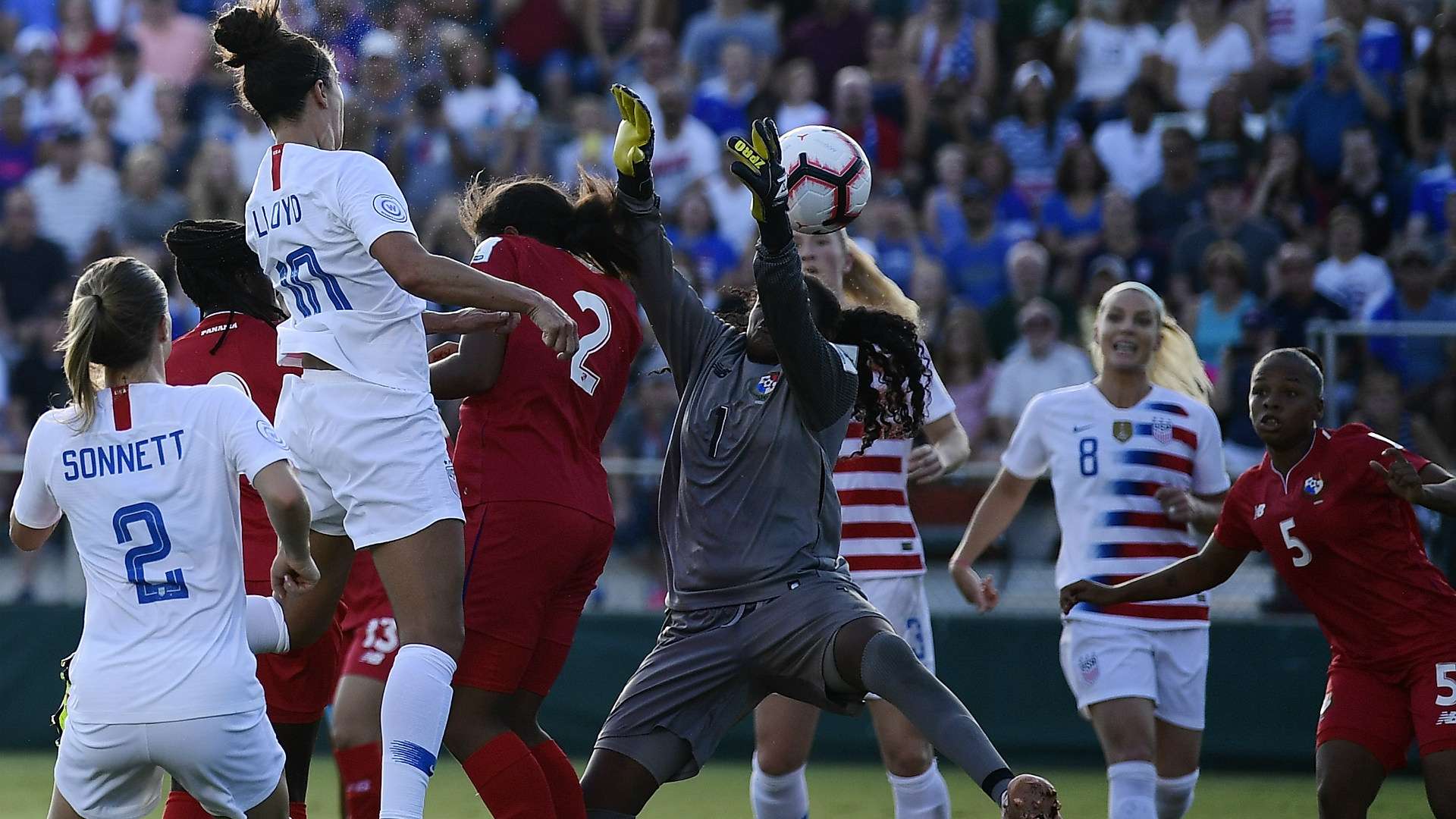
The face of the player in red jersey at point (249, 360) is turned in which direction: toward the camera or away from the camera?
away from the camera

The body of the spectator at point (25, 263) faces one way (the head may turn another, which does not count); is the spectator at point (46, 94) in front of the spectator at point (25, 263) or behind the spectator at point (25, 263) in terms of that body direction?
behind

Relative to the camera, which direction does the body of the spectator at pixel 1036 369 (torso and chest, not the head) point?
toward the camera

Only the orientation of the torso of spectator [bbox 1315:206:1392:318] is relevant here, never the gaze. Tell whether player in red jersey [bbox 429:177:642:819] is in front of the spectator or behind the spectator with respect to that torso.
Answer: in front

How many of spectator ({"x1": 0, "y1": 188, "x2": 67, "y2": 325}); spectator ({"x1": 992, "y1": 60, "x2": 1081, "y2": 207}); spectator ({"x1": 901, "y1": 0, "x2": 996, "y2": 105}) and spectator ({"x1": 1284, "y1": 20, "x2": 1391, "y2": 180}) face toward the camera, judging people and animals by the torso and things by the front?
4

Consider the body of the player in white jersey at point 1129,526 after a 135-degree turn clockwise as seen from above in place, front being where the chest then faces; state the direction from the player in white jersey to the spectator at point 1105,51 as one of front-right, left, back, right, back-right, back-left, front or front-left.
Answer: front-right

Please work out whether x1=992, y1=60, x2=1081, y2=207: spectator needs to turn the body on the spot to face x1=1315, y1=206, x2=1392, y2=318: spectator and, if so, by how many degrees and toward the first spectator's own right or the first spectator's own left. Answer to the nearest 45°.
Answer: approximately 45° to the first spectator's own left

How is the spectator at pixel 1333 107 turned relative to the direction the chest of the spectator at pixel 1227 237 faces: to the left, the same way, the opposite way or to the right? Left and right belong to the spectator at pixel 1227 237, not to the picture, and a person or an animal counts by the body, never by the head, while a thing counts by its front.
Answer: the same way

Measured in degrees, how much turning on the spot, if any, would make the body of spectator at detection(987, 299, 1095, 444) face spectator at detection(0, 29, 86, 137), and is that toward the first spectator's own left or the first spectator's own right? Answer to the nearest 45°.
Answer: approximately 90° to the first spectator's own right

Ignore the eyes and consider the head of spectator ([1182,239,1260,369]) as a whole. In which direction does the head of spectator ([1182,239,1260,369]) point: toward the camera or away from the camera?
toward the camera

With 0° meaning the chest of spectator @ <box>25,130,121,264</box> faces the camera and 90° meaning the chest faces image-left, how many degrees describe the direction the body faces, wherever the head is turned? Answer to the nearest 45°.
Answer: approximately 0°

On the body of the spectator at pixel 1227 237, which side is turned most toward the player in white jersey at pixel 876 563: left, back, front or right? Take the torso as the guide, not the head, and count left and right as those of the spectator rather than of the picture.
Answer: front

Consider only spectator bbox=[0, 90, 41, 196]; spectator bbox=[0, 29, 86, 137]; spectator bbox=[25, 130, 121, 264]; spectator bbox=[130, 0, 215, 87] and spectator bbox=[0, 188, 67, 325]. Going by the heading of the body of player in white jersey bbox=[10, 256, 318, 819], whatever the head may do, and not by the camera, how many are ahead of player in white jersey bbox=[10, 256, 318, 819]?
5

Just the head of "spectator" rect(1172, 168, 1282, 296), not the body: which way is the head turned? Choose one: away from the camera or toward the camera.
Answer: toward the camera

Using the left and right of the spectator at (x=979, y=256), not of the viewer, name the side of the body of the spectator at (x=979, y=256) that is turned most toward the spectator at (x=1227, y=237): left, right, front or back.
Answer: left

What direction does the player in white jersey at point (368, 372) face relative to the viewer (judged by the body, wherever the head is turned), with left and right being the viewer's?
facing away from the viewer and to the right of the viewer

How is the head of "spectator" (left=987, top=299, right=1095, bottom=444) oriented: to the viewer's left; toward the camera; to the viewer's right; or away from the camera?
toward the camera

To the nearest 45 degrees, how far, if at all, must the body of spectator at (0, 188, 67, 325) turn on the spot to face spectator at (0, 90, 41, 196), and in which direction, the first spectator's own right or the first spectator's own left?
approximately 180°

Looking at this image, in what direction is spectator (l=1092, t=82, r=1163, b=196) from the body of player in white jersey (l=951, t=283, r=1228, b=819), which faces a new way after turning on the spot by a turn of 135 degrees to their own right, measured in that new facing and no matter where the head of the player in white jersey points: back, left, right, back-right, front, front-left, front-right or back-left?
front-right

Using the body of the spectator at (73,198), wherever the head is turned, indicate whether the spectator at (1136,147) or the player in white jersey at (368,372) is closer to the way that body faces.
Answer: the player in white jersey
